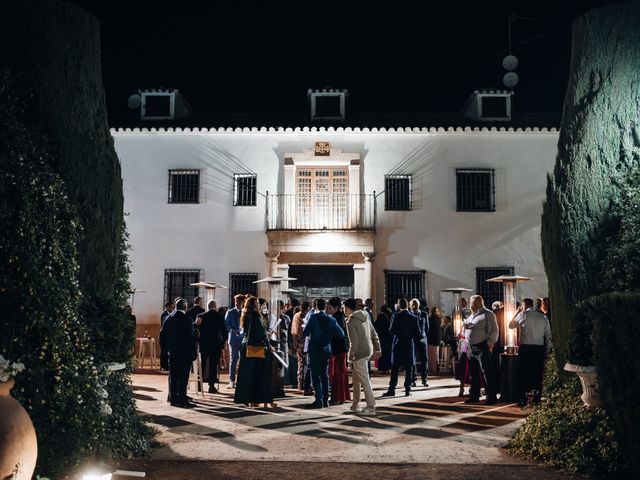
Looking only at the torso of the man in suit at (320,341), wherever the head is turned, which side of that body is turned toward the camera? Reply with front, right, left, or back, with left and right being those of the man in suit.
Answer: back

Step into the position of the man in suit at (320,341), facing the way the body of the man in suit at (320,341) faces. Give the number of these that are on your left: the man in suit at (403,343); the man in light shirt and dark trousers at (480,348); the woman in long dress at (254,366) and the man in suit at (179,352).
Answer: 2

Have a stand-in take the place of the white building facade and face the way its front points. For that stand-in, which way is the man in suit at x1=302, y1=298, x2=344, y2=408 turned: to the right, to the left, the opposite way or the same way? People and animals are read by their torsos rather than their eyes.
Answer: the opposite way

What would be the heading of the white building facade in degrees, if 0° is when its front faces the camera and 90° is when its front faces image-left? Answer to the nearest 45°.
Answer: approximately 0°

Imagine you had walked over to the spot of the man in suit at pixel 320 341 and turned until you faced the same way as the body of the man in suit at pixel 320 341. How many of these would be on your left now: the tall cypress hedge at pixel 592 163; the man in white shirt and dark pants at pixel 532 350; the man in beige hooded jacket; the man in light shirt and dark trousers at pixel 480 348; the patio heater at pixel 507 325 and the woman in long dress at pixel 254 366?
1

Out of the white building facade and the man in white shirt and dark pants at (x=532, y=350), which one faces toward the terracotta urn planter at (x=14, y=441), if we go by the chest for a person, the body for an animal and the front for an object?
the white building facade

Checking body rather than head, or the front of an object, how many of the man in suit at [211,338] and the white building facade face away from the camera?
1

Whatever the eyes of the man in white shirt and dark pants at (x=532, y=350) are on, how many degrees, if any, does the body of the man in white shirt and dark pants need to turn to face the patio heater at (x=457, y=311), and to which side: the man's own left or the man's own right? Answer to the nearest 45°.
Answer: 0° — they already face it

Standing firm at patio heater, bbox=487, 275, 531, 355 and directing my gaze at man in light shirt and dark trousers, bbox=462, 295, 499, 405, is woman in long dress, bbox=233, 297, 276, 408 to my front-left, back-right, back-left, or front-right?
front-right

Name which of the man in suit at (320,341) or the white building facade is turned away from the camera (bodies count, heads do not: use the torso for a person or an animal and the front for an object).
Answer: the man in suit

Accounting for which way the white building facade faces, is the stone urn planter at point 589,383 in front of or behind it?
in front

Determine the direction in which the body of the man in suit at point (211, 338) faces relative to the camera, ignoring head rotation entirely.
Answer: away from the camera

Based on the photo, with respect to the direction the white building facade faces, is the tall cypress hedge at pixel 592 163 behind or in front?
in front

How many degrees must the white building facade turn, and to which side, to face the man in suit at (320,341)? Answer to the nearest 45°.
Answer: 0° — it already faces them
